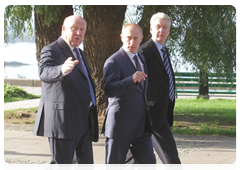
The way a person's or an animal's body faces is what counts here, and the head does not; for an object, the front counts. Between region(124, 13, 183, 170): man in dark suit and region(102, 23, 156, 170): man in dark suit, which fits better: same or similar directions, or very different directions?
same or similar directions

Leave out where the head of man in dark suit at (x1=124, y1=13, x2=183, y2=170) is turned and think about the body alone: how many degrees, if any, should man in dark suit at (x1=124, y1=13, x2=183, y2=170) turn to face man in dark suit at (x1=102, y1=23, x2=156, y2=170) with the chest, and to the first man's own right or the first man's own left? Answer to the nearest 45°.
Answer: approximately 90° to the first man's own right

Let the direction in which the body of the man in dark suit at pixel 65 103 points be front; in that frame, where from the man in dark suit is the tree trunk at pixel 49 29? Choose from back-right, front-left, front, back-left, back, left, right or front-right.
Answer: back-left

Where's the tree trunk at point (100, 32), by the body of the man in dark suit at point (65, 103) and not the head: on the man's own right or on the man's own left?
on the man's own left

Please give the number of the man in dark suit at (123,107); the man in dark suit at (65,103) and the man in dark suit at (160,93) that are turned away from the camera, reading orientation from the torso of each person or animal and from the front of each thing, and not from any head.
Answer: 0

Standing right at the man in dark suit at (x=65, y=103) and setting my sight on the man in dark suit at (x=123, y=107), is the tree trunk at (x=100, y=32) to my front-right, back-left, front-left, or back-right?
front-left

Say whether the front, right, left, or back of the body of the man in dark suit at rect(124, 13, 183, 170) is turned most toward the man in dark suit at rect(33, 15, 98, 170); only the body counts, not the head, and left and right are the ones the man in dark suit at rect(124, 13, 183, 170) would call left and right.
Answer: right

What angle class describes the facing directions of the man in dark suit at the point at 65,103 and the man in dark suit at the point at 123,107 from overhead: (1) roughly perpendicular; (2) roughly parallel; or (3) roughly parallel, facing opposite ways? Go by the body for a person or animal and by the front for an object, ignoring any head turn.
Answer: roughly parallel

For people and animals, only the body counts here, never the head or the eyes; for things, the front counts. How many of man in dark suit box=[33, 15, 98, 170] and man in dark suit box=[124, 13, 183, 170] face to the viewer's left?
0

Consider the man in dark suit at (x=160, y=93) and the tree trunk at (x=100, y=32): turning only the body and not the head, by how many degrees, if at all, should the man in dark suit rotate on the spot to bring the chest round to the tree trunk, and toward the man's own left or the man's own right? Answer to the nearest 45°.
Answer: approximately 135° to the man's own left

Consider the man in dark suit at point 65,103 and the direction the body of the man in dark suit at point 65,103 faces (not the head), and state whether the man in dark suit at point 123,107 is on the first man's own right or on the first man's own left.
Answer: on the first man's own left

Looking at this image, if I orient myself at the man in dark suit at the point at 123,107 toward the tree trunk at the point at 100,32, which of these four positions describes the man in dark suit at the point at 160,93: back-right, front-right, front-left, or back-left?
front-right

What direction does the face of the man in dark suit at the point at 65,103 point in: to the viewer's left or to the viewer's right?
to the viewer's right

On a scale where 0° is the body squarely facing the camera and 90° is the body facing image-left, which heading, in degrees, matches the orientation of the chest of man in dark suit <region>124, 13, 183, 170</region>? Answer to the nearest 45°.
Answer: approximately 315°

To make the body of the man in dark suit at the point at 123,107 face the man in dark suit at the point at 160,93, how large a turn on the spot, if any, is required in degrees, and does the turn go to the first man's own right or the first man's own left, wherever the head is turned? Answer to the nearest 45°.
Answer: approximately 90° to the first man's own left

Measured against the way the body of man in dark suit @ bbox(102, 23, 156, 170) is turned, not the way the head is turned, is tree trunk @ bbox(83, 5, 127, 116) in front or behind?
behind
